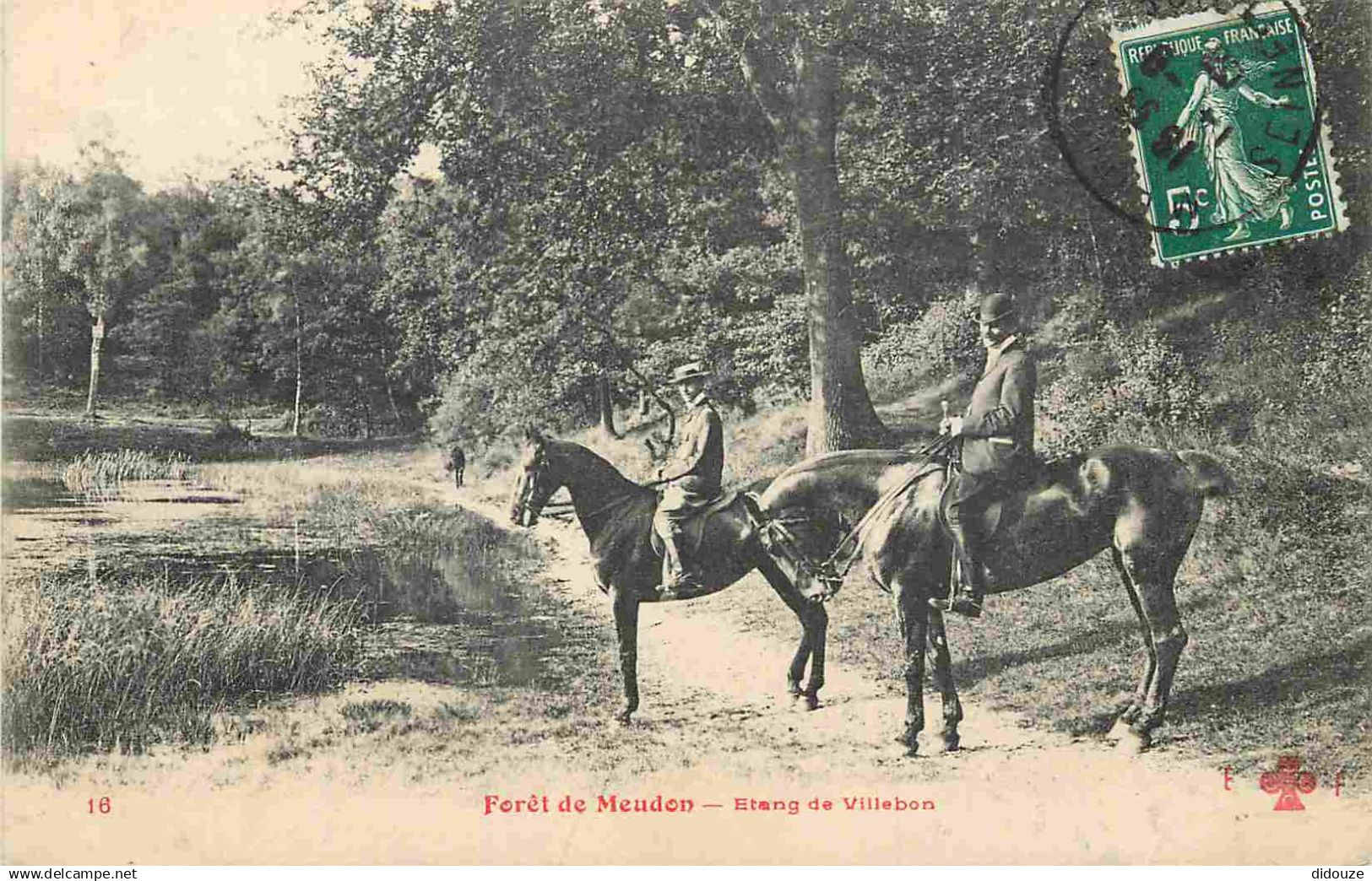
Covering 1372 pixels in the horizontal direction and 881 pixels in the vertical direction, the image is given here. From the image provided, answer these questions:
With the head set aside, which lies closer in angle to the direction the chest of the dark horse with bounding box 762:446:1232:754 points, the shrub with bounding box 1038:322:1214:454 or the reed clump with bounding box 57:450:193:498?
the reed clump

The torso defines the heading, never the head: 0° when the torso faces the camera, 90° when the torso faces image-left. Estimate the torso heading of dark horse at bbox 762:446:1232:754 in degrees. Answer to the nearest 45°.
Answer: approximately 90°

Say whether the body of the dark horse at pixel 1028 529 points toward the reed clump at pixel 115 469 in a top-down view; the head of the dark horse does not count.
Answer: yes

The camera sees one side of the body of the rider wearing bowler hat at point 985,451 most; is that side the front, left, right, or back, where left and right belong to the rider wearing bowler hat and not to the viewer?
left

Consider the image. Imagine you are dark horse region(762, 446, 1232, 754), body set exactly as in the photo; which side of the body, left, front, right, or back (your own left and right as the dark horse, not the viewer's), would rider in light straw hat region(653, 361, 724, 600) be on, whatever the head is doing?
front

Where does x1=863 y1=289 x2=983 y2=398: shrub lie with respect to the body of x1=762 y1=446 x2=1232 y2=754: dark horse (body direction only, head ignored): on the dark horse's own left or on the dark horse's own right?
on the dark horse's own right

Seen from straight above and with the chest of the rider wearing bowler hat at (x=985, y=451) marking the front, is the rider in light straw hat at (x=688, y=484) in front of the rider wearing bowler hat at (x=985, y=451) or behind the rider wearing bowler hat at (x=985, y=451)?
in front
